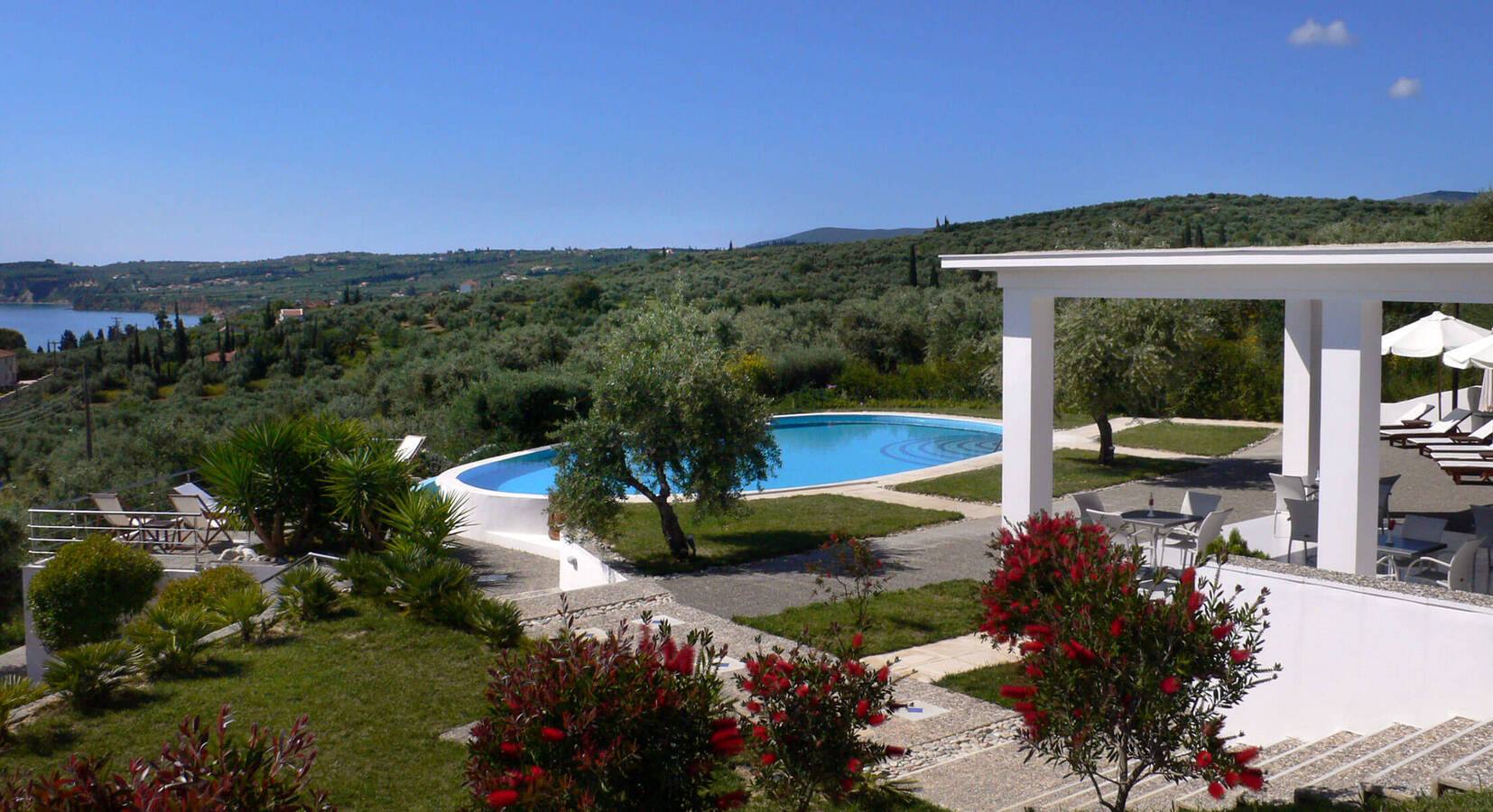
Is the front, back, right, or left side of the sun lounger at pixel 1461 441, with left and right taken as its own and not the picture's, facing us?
left

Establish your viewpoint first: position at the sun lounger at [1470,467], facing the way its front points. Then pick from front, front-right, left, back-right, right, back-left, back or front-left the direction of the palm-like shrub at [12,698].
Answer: front-left

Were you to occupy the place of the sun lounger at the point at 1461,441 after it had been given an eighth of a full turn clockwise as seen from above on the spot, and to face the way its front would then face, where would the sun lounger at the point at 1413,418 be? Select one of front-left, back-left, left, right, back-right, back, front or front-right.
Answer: front-right

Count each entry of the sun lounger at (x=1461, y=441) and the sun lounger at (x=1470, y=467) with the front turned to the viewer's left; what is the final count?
2

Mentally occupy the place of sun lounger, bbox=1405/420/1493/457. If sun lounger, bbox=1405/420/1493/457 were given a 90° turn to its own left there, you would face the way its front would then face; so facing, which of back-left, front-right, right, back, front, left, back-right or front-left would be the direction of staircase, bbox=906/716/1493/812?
front

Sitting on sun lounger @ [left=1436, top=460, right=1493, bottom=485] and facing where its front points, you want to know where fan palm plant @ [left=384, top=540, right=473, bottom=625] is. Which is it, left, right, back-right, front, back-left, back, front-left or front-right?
front-left

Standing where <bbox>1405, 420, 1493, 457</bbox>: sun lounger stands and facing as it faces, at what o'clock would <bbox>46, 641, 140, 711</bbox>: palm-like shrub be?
The palm-like shrub is roughly at 10 o'clock from the sun lounger.

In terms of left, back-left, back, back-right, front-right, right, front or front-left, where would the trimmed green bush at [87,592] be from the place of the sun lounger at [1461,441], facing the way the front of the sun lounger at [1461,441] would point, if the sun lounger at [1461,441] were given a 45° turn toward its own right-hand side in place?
left

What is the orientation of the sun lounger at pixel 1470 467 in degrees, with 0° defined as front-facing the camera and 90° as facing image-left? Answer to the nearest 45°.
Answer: approximately 90°

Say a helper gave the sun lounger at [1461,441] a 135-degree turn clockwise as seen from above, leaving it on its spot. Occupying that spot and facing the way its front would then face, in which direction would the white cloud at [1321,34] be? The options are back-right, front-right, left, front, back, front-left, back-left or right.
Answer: front-left

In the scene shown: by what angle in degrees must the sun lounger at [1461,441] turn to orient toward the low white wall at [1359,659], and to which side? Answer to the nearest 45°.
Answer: approximately 90° to its left

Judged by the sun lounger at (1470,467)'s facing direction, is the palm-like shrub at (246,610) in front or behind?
in front

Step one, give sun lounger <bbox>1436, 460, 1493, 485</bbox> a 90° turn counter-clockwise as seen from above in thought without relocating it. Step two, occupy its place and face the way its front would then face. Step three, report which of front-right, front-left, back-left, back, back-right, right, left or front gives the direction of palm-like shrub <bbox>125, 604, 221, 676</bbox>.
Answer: front-right

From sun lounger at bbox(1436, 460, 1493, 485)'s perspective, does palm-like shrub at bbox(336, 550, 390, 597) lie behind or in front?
in front

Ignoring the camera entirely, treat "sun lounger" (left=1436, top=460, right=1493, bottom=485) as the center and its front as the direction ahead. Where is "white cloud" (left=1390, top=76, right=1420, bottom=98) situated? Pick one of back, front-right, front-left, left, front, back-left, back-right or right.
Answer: right
